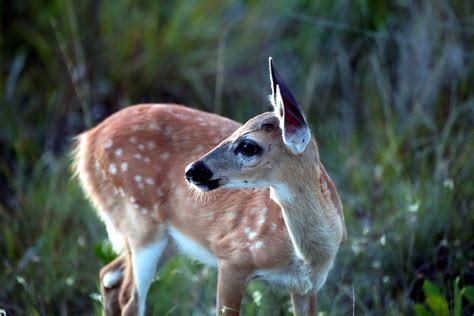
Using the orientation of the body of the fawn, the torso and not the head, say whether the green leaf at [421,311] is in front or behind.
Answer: in front

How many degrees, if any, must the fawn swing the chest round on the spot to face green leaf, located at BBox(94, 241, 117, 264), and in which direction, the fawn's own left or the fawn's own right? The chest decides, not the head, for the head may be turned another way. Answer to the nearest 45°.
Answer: approximately 180°

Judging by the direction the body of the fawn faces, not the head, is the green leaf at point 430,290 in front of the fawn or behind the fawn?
in front

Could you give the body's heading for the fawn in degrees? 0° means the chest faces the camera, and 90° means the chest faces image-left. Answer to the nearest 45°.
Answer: approximately 315°

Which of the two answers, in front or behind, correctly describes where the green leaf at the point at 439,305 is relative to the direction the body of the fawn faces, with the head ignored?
in front
